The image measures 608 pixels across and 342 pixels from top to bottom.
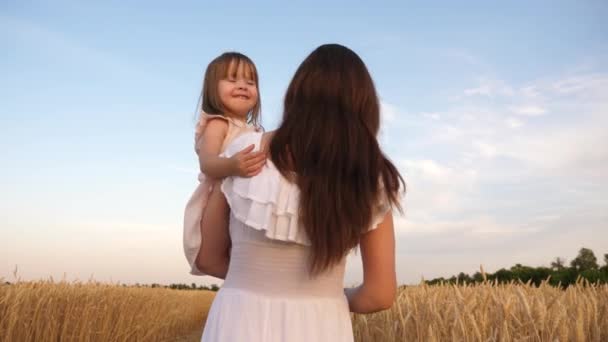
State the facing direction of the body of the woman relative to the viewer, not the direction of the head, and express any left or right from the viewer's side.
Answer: facing away from the viewer

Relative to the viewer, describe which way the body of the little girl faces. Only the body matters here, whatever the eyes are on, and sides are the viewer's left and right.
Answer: facing the viewer and to the right of the viewer

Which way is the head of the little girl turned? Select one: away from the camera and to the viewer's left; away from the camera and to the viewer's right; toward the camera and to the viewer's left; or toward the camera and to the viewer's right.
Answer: toward the camera and to the viewer's right
